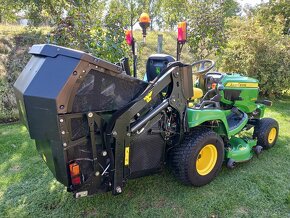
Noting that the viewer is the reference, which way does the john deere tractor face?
facing away from the viewer and to the right of the viewer

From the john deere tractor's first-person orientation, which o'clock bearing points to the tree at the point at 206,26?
The tree is roughly at 11 o'clock from the john deere tractor.

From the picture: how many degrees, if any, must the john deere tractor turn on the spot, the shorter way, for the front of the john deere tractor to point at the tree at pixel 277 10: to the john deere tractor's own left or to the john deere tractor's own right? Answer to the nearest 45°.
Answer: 0° — it already faces it
